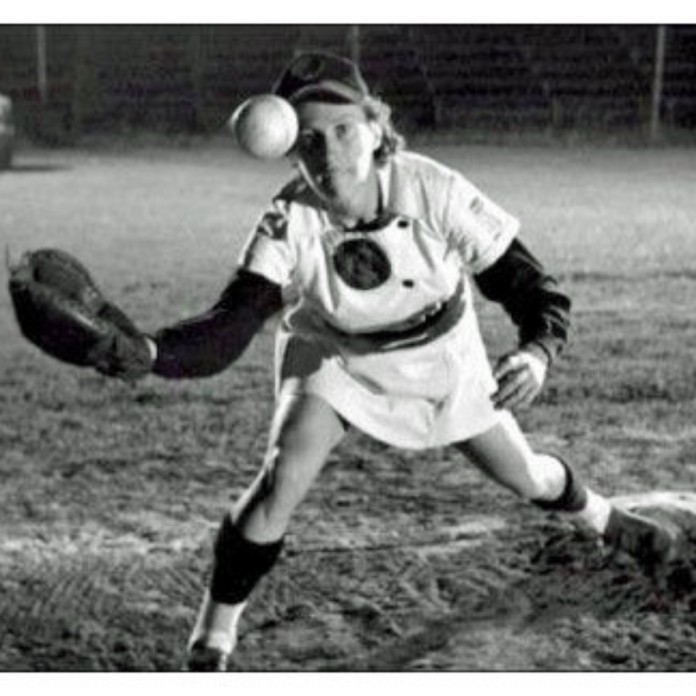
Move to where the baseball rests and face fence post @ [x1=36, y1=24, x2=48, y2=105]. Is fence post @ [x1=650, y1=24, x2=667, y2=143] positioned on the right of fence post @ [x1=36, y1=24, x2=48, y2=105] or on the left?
right

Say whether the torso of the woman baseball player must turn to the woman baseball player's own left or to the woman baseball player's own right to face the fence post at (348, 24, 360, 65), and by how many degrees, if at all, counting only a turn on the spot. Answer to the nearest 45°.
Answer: approximately 180°

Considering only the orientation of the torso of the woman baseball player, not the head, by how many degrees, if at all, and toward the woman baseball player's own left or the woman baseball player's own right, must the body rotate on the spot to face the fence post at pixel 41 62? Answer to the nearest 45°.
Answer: approximately 135° to the woman baseball player's own right

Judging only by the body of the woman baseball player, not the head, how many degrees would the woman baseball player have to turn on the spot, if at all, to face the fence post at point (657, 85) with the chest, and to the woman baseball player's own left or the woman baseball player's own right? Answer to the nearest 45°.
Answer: approximately 180°

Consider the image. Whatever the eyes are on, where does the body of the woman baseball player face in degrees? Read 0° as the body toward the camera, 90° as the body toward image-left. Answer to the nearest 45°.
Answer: approximately 0°
